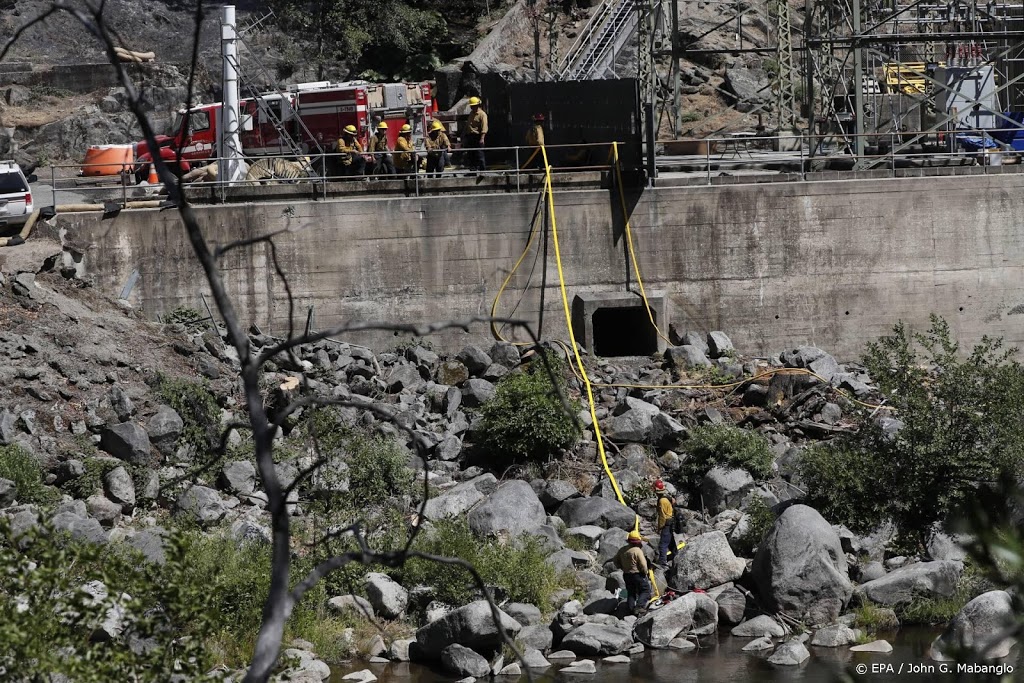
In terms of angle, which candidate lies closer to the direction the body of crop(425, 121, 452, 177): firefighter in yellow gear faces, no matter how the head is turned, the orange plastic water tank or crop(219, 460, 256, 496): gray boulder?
the gray boulder

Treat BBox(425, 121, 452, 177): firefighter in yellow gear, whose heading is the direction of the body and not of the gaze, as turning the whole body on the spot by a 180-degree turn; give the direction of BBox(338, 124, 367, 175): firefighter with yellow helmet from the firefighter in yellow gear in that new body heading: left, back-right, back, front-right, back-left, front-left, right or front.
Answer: left

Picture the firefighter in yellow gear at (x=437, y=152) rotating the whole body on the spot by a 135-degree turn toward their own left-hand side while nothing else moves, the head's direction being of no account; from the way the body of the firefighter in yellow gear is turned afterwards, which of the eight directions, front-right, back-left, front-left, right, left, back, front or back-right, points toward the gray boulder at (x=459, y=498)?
back-right

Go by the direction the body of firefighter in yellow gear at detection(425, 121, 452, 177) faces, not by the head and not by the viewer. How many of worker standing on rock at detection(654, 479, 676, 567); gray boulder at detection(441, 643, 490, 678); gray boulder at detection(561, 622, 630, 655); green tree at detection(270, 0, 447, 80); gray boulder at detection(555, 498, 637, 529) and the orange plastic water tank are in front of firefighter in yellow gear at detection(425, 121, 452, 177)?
4

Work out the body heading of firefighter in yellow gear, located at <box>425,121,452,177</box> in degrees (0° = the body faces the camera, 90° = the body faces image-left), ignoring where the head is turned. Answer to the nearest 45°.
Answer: approximately 0°

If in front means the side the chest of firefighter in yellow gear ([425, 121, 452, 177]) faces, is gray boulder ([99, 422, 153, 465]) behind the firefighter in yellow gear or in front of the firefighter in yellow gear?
in front

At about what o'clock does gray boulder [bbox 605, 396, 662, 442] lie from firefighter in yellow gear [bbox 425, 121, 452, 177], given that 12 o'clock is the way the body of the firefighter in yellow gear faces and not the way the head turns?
The gray boulder is roughly at 11 o'clock from the firefighter in yellow gear.

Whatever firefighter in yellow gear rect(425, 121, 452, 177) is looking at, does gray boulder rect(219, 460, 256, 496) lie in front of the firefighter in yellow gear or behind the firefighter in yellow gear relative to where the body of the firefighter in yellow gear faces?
in front

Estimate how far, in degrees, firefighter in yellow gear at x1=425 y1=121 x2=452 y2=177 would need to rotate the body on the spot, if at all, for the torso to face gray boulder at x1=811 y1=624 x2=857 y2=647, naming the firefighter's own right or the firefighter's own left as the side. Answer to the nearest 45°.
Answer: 0° — they already face it

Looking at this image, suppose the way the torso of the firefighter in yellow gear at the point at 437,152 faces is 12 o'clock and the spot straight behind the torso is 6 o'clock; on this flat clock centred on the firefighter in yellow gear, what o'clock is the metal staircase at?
The metal staircase is roughly at 7 o'clock from the firefighter in yellow gear.

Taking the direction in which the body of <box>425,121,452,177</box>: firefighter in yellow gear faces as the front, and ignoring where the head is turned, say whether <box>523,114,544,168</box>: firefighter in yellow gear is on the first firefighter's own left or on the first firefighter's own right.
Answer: on the first firefighter's own left

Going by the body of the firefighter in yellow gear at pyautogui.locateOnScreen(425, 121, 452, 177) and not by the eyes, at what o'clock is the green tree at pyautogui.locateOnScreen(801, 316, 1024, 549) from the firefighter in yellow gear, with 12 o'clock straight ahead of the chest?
The green tree is roughly at 11 o'clock from the firefighter in yellow gear.

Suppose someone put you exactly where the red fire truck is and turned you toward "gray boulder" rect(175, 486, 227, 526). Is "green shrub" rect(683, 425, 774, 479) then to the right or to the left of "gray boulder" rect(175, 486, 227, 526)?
left

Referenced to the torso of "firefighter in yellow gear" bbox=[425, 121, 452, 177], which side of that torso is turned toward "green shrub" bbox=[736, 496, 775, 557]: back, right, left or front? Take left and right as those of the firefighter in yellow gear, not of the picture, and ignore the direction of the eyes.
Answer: front

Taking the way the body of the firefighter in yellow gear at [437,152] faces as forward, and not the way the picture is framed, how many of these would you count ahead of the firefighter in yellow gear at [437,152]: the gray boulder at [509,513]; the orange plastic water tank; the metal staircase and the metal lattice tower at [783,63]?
1

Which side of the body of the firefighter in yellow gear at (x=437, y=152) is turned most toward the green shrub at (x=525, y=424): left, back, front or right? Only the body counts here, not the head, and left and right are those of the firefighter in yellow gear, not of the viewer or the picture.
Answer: front

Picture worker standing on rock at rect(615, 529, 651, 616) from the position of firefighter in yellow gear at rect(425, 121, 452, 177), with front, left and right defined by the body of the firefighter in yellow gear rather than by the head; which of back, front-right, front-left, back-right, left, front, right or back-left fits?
front

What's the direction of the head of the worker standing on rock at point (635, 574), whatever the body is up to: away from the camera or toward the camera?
away from the camera

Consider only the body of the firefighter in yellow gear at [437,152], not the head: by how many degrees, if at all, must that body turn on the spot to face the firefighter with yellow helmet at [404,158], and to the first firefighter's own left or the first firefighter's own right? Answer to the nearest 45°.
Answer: approximately 45° to the first firefighter's own right

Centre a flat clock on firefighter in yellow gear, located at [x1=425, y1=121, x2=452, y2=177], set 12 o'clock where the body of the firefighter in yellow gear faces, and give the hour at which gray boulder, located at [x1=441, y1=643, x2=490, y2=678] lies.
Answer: The gray boulder is roughly at 12 o'clock from the firefighter in yellow gear.
